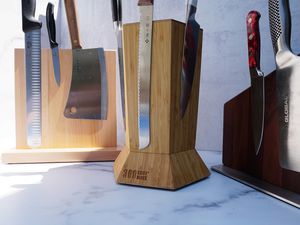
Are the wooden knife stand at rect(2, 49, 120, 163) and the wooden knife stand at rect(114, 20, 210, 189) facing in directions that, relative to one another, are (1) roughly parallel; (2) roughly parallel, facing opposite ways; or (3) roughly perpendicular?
roughly parallel

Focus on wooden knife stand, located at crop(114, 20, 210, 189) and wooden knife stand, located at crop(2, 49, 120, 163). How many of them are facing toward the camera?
2

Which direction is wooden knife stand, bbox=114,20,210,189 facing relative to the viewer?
toward the camera

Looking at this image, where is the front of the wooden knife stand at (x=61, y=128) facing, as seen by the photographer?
facing the viewer

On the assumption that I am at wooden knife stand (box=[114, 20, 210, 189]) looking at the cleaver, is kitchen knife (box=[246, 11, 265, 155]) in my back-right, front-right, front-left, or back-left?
back-right

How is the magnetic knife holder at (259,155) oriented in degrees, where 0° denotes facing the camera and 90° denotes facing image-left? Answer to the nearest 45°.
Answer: approximately 45°
